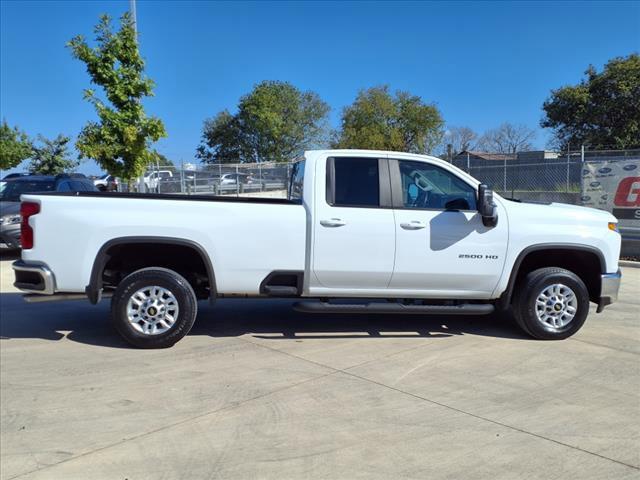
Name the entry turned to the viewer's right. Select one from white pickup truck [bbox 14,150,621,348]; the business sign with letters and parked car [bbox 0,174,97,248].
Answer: the white pickup truck

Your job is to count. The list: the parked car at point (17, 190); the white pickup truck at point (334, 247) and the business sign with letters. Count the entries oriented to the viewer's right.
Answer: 1

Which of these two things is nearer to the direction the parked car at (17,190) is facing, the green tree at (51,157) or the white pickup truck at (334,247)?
the white pickup truck

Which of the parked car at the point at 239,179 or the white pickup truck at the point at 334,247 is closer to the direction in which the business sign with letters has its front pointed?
the white pickup truck

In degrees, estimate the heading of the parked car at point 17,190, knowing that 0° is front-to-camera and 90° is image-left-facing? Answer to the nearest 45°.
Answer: approximately 45°

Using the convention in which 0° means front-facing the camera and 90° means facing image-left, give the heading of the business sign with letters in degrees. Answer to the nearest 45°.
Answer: approximately 0°

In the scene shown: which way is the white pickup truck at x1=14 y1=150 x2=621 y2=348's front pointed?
to the viewer's right

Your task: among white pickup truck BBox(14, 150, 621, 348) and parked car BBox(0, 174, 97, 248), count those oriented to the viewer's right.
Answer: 1

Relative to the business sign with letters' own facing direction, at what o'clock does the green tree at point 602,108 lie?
The green tree is roughly at 6 o'clock from the business sign with letters.

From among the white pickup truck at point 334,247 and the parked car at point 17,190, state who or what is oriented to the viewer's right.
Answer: the white pickup truck

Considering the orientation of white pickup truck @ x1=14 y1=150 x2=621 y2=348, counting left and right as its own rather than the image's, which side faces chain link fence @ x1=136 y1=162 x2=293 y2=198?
left

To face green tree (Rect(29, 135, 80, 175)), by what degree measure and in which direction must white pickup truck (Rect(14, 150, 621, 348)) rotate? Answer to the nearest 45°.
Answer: approximately 135° to its left
